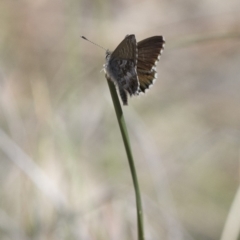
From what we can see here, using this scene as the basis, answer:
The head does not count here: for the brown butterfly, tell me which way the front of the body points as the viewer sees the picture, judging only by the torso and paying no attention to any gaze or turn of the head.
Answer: to the viewer's left
